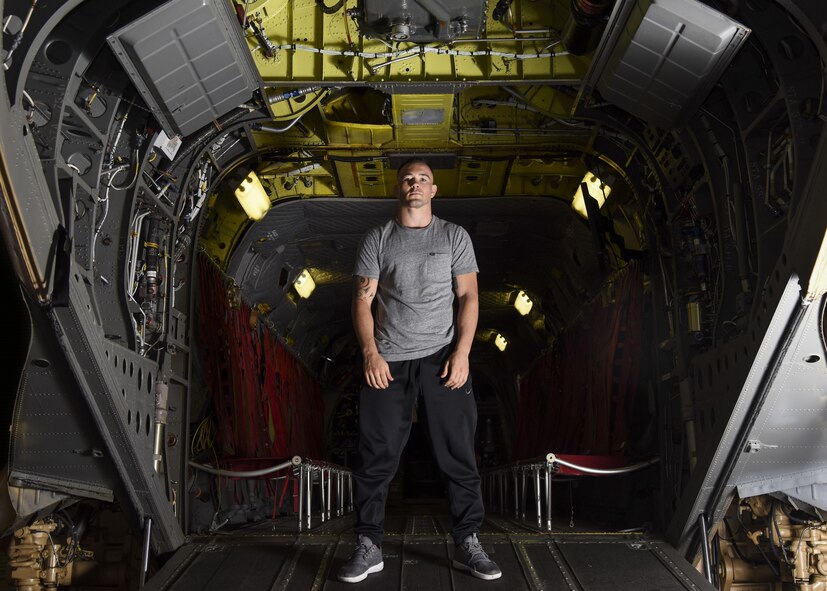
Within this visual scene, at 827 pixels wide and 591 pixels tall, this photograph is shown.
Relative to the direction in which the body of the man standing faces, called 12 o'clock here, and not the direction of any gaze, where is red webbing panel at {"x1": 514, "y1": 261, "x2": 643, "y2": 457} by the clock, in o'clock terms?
The red webbing panel is roughly at 7 o'clock from the man standing.

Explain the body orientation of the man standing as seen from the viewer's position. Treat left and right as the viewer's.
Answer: facing the viewer
